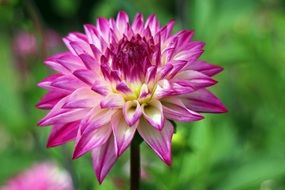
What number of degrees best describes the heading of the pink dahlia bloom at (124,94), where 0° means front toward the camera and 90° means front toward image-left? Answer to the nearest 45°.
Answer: approximately 0°
